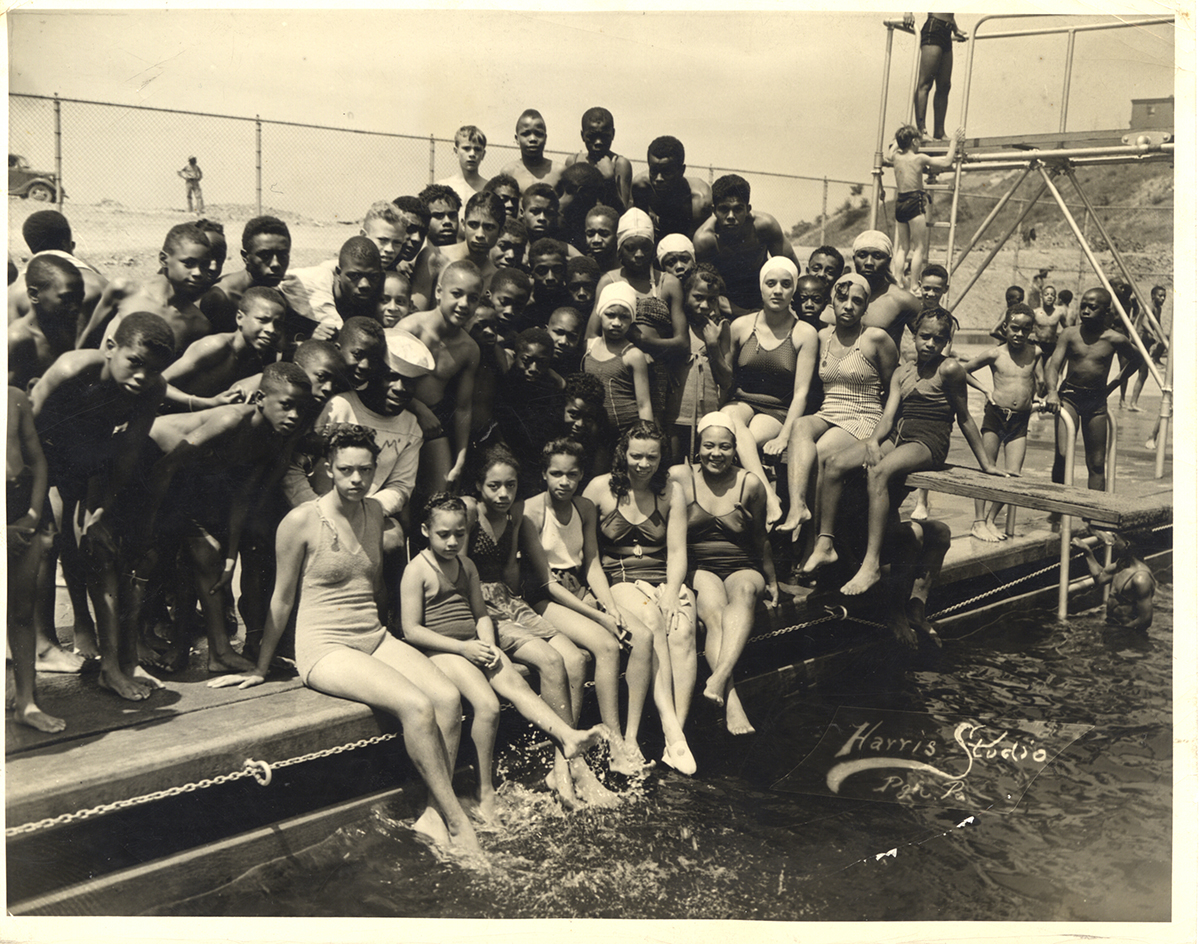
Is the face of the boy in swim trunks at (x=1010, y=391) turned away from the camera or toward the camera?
toward the camera

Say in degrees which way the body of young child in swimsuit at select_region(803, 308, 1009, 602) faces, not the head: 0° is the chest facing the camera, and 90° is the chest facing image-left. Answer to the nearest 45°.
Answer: approximately 45°

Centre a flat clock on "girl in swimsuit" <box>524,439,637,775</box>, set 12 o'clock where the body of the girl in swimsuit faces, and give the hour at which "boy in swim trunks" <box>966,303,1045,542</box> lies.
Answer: The boy in swim trunks is roughly at 9 o'clock from the girl in swimsuit.

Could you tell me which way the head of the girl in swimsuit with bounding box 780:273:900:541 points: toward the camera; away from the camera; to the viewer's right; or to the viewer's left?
toward the camera

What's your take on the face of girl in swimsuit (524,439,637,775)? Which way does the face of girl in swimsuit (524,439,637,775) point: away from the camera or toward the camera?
toward the camera

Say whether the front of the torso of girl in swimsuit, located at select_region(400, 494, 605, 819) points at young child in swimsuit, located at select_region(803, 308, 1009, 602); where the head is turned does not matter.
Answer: no

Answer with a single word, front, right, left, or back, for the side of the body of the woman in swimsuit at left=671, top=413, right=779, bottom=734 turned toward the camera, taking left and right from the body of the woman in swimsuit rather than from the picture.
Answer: front

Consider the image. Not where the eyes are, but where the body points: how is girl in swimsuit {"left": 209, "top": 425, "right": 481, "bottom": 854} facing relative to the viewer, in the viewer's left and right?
facing the viewer and to the right of the viewer

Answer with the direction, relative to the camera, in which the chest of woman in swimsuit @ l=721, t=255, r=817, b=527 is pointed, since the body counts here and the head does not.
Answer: toward the camera

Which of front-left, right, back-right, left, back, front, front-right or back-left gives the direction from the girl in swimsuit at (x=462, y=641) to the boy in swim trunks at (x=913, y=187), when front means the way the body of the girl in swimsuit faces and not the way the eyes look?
left

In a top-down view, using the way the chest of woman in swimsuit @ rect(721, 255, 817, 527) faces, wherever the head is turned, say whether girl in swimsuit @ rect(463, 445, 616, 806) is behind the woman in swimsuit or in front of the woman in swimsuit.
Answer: in front

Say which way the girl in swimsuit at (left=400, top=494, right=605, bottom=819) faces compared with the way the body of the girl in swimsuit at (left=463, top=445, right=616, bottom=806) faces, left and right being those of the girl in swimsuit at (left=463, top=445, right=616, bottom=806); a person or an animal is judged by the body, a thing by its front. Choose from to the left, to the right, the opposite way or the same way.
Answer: the same way
